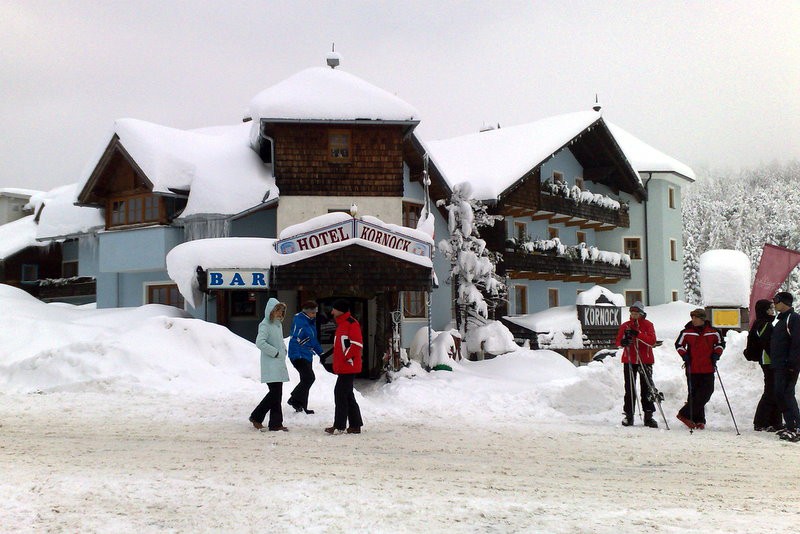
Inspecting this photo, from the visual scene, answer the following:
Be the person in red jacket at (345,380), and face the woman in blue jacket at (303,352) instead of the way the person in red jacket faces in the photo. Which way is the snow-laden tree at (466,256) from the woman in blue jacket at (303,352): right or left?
right

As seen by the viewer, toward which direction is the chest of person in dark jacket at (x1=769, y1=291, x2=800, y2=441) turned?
to the viewer's left

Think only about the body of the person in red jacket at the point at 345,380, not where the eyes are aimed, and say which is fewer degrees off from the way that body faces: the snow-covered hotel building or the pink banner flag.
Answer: the snow-covered hotel building

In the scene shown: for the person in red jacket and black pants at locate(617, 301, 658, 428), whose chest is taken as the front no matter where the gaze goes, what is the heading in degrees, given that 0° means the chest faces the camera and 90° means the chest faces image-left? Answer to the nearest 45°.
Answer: approximately 0°
